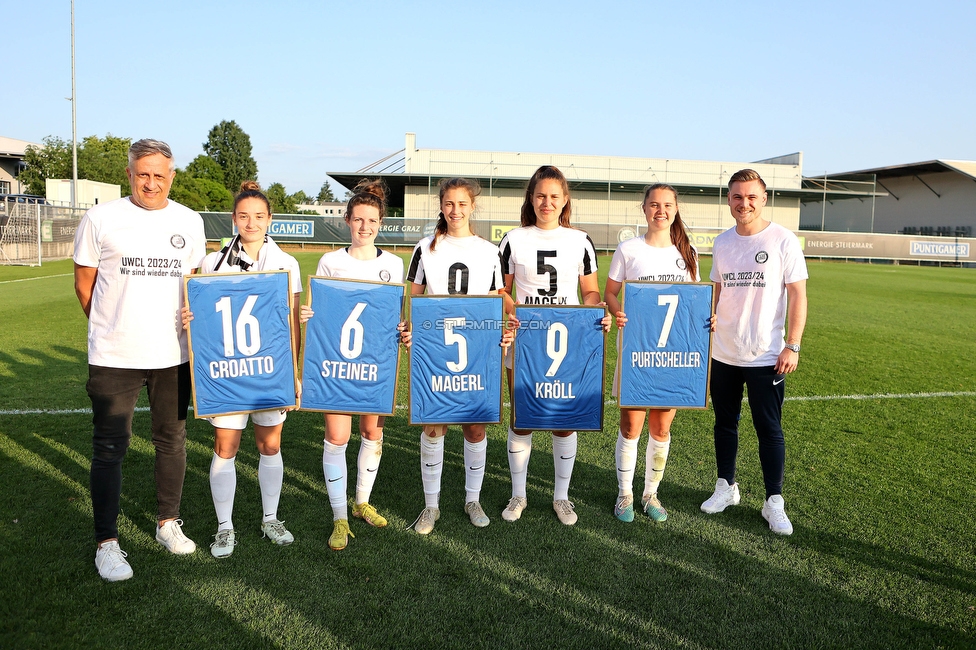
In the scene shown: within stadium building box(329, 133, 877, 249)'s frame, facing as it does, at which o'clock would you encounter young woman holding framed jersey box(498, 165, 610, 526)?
The young woman holding framed jersey is roughly at 12 o'clock from the stadium building.

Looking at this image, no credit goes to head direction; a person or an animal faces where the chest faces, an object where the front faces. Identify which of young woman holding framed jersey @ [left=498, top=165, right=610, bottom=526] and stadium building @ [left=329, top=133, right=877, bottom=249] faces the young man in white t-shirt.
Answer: the stadium building

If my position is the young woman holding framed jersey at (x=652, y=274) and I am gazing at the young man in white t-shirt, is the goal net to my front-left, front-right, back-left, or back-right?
back-left

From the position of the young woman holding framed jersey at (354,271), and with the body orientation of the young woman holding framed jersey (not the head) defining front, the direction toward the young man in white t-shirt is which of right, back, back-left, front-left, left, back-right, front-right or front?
left

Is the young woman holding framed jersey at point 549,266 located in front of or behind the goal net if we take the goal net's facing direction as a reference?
in front

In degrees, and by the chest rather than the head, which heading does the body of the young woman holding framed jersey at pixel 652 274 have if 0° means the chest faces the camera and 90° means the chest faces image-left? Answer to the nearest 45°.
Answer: approximately 0°

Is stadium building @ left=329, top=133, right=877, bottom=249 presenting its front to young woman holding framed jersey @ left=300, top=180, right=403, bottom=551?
yes

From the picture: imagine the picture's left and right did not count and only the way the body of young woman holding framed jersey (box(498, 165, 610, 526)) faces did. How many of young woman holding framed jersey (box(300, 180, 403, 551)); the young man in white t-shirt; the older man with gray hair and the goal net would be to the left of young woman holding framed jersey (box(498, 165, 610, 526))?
1

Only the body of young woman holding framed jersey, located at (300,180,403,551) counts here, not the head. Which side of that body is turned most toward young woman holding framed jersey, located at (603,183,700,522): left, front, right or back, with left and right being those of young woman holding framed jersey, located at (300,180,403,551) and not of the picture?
left

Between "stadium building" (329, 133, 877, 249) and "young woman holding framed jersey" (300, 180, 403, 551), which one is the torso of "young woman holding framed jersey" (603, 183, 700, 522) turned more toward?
the young woman holding framed jersey
